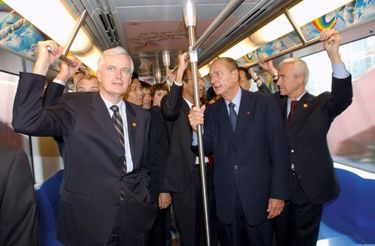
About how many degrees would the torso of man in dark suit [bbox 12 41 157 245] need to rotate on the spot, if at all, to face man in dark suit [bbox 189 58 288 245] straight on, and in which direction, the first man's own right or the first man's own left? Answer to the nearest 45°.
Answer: approximately 45° to the first man's own left

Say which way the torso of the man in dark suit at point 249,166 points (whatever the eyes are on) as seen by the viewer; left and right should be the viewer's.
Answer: facing the viewer and to the left of the viewer

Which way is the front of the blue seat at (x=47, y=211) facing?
to the viewer's right

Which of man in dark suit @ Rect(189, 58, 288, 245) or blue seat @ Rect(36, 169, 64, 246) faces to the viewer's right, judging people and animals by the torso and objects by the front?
the blue seat

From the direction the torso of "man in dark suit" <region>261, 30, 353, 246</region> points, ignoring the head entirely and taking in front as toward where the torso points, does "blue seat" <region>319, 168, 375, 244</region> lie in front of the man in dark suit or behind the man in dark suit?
behind

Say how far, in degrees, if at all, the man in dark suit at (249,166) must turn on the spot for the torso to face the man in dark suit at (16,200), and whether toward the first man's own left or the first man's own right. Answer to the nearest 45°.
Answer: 0° — they already face them

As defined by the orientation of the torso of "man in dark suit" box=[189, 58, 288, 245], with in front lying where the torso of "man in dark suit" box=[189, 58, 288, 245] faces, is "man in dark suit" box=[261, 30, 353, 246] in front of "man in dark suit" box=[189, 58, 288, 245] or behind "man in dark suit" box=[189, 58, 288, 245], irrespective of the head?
behind

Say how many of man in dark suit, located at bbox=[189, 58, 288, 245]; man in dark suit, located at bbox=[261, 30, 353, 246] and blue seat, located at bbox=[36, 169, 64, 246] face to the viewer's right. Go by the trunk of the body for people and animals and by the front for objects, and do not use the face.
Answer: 1

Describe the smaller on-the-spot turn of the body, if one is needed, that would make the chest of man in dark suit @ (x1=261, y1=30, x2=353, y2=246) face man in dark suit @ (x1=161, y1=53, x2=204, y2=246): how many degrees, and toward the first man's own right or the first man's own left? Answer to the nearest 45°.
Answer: approximately 45° to the first man's own right
